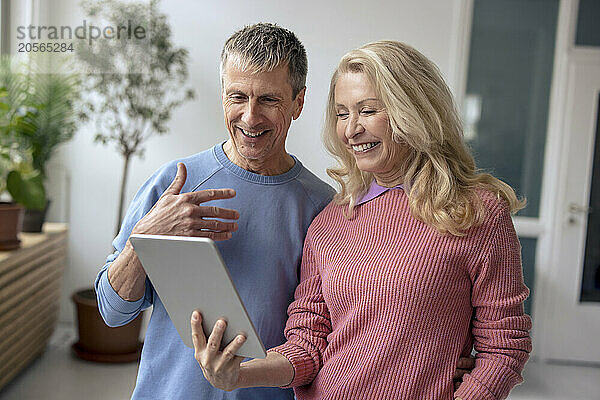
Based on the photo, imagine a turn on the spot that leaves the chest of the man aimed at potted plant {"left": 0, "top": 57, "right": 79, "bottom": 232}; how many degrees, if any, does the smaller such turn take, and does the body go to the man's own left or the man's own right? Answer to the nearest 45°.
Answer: approximately 135° to the man's own right

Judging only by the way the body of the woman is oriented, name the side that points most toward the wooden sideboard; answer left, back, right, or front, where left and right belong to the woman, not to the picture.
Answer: right

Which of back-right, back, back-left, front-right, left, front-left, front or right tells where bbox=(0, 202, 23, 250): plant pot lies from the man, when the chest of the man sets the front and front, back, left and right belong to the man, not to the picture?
back-right

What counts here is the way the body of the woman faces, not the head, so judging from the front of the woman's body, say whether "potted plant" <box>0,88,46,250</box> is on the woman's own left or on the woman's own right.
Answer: on the woman's own right

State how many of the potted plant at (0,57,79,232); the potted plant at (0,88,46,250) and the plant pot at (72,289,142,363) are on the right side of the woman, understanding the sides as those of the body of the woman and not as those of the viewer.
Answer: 3

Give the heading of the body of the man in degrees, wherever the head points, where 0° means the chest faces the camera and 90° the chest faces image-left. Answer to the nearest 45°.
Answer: approximately 0°

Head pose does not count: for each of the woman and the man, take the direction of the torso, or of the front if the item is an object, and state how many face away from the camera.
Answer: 0

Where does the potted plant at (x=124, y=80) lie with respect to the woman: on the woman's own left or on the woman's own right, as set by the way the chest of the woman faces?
on the woman's own right

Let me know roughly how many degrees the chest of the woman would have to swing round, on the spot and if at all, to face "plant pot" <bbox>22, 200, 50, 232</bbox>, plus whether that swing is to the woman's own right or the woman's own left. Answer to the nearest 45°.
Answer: approximately 90° to the woman's own right

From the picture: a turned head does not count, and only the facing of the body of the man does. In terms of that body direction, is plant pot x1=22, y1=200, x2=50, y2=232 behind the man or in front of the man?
behind

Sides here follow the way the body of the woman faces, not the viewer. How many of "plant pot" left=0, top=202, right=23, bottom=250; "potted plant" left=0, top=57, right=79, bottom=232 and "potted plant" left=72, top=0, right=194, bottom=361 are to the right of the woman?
3

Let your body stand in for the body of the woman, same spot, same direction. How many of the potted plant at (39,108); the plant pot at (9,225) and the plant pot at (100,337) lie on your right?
3
